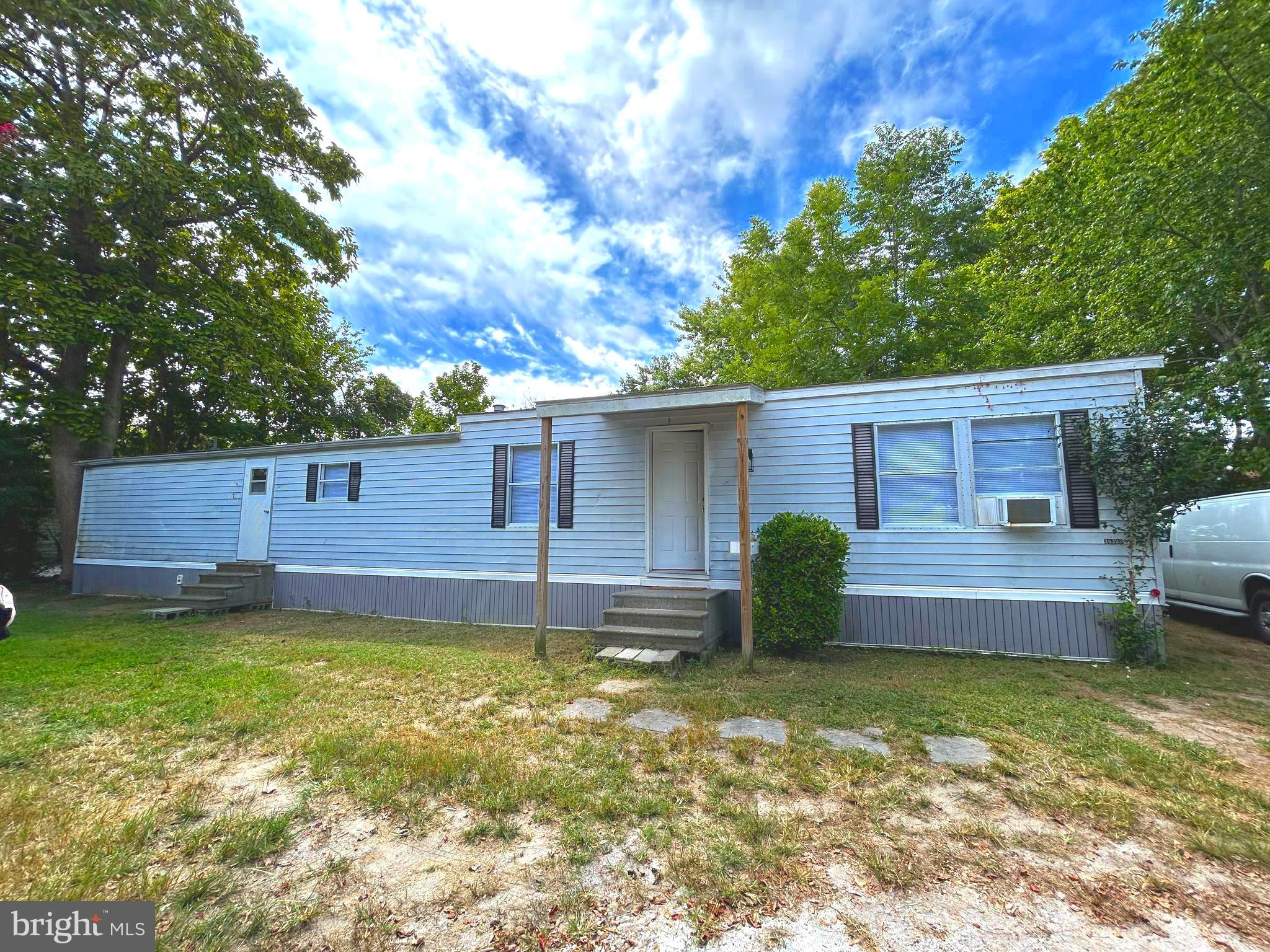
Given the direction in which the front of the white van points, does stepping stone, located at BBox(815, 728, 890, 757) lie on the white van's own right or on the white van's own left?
on the white van's own left

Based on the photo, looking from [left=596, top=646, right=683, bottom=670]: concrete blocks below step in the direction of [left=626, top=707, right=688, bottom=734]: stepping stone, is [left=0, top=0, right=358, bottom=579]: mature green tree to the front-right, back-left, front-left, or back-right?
back-right

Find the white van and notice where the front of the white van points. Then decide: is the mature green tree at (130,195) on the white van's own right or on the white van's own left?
on the white van's own left
